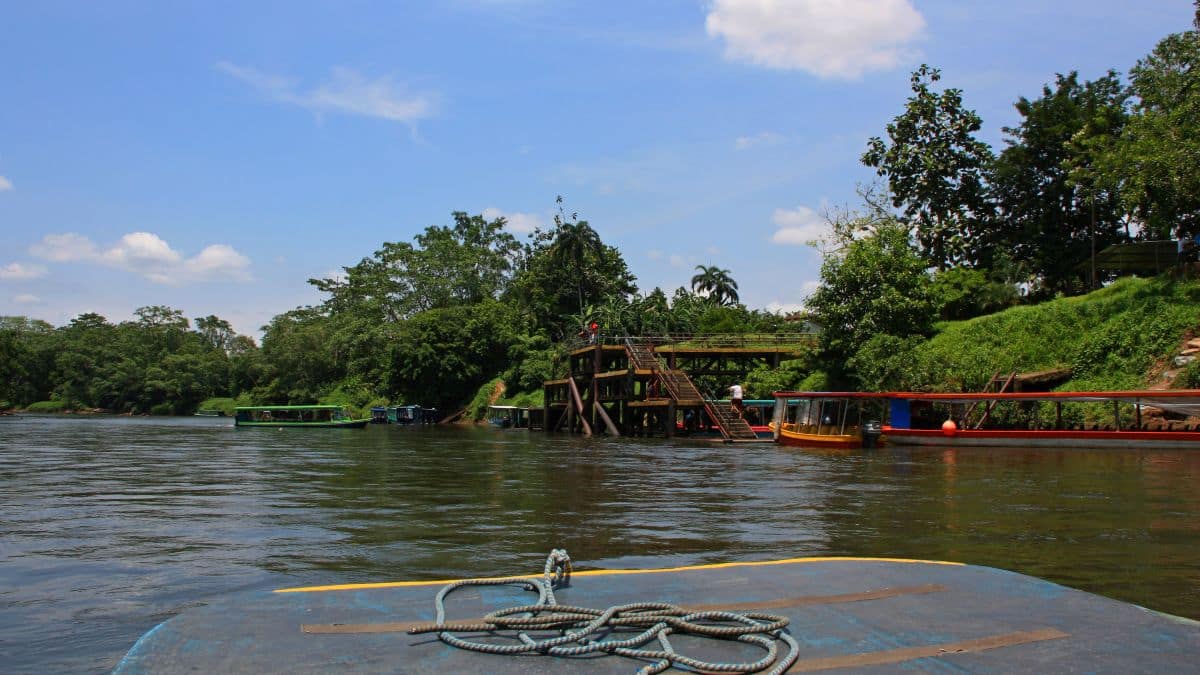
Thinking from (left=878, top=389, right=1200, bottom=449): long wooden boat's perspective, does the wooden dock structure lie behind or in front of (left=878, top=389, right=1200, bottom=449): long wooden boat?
behind

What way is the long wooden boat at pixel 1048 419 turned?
to the viewer's right

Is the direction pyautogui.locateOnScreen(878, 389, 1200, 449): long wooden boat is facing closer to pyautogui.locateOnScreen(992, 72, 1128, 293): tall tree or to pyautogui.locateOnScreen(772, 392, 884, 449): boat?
the tall tree

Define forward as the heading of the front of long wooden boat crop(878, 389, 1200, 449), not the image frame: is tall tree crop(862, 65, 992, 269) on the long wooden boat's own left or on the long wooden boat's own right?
on the long wooden boat's own left

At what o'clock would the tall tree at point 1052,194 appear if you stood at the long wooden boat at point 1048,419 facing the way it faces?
The tall tree is roughly at 9 o'clock from the long wooden boat.

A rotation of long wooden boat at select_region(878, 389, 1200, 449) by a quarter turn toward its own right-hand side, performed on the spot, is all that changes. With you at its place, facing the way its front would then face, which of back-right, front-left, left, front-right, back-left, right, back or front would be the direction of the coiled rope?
front
